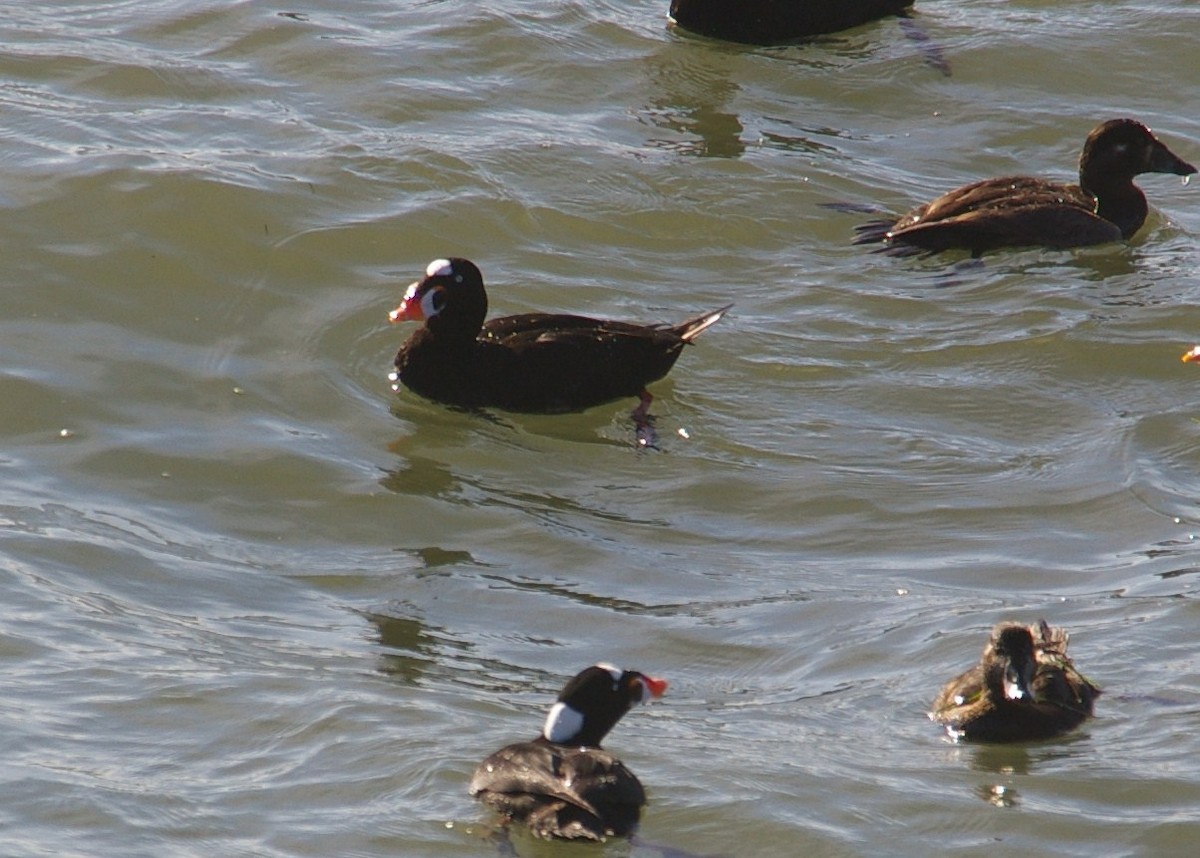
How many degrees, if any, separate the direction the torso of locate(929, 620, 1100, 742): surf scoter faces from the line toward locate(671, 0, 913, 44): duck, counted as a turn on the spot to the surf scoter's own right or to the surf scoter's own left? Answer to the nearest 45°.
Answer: approximately 180°

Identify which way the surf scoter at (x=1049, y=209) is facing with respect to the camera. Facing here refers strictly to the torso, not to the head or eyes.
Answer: to the viewer's right

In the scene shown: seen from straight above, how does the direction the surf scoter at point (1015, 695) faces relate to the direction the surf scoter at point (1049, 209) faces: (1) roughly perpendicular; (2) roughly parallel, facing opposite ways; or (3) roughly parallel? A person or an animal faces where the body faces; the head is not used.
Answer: roughly perpendicular

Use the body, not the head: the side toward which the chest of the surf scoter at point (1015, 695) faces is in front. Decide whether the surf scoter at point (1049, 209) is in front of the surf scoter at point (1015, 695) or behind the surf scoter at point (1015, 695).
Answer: behind

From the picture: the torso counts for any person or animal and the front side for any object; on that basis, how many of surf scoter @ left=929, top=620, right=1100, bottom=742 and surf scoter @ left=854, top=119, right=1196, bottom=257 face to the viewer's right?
1

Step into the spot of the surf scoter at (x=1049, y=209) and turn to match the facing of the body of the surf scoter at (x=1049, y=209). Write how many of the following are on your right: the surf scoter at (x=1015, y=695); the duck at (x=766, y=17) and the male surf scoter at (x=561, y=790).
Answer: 2
